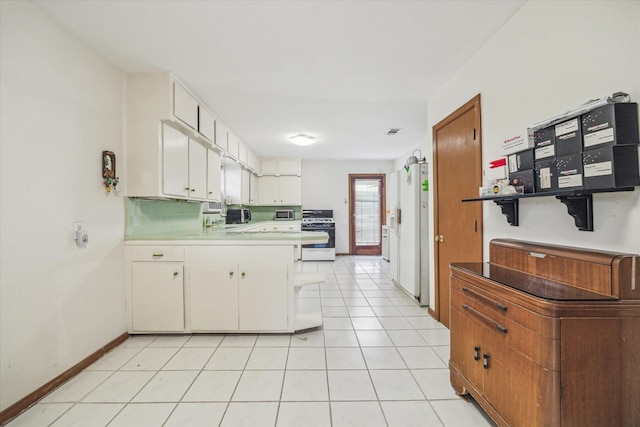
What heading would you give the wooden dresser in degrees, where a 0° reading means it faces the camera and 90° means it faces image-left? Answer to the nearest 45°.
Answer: approximately 45°

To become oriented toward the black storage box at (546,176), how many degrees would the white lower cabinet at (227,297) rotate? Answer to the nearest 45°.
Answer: approximately 45° to its left

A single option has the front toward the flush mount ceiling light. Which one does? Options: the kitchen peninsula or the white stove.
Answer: the white stove

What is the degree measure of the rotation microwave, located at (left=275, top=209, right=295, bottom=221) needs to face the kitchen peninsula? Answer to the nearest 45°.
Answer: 0° — it already faces it

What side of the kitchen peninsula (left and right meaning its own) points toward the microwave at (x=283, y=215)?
back

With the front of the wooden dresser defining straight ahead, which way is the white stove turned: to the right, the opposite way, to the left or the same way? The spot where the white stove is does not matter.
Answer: to the left

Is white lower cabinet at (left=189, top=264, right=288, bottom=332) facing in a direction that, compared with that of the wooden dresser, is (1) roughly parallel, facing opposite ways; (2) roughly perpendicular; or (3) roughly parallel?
roughly perpendicular

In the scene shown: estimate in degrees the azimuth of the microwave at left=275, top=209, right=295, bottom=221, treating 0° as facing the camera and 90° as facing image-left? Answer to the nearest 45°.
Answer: approximately 0°

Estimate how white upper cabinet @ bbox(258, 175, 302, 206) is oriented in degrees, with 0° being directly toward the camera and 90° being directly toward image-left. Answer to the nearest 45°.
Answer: approximately 0°
